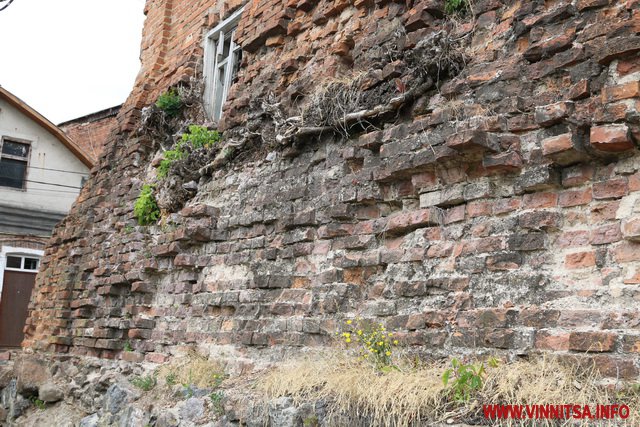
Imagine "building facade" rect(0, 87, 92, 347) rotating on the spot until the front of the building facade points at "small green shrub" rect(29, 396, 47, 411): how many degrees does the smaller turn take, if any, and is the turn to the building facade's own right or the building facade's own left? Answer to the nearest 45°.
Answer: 0° — it already faces it

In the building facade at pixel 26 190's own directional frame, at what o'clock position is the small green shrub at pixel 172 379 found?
The small green shrub is roughly at 12 o'clock from the building facade.

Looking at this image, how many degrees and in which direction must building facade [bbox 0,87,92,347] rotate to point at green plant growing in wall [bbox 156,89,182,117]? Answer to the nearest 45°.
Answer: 0° — it already faces it

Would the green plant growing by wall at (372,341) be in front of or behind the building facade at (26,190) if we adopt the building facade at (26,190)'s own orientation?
in front

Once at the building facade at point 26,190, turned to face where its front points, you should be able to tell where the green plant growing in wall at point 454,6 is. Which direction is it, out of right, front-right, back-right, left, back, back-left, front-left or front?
front

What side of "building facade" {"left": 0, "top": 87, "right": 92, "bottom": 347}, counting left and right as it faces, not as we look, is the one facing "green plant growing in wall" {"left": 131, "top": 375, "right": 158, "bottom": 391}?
front

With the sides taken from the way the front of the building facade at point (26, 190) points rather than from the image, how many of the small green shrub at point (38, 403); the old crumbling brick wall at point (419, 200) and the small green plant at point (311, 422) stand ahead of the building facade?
3

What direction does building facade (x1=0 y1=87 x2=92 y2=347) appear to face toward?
toward the camera

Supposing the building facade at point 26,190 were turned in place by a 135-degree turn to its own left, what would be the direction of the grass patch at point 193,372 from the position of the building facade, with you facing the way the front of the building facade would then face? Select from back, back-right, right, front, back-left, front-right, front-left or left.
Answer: back-right

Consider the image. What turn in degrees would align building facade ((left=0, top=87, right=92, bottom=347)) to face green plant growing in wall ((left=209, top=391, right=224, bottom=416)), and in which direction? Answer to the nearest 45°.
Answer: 0° — it already faces it
